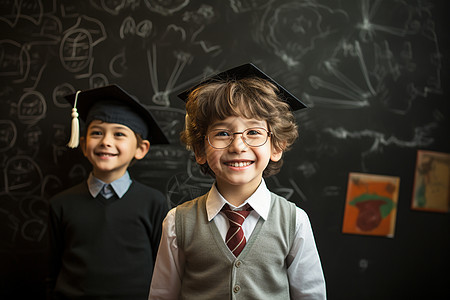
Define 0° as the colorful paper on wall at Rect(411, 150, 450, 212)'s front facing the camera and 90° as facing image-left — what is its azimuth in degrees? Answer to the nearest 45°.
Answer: approximately 0°

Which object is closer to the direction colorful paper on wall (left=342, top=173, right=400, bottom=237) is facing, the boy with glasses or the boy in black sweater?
the boy with glasses

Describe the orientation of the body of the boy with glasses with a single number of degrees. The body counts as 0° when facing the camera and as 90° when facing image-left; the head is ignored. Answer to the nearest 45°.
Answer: approximately 0°

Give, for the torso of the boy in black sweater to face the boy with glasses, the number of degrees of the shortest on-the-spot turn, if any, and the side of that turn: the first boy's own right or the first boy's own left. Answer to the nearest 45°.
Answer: approximately 45° to the first boy's own left

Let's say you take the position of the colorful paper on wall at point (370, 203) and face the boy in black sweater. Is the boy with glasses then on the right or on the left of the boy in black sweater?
left

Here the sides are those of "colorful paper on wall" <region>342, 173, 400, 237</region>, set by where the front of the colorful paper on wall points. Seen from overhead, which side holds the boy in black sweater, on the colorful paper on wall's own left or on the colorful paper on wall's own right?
on the colorful paper on wall's own right
